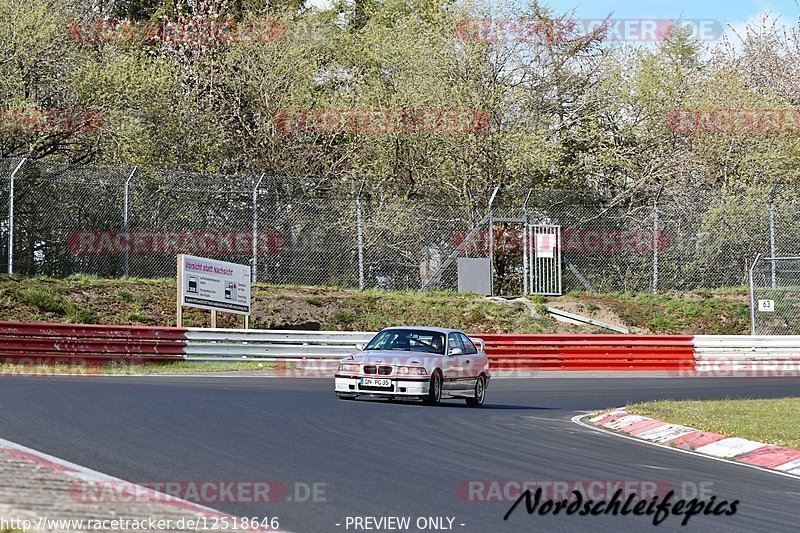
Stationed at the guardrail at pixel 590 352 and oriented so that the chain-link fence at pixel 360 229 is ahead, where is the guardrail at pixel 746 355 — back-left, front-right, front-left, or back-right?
back-right

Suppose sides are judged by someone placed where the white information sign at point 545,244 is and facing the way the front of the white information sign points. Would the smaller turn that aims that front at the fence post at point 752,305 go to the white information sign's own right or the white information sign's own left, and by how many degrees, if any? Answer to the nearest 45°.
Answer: approximately 90° to the white information sign's own left

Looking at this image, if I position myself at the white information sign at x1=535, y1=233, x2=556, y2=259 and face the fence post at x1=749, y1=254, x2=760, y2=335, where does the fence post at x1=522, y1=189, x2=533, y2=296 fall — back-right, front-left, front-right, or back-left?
back-right

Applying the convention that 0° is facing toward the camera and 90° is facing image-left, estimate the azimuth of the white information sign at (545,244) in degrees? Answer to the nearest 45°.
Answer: approximately 0°

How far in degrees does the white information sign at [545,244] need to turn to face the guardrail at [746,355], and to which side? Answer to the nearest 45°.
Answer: approximately 90° to its left

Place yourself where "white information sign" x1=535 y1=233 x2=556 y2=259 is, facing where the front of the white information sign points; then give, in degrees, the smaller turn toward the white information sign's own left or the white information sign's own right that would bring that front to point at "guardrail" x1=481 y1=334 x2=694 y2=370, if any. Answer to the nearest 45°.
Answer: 0° — it already faces it

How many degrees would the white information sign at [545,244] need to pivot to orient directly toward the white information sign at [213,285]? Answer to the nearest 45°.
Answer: approximately 45° to its right
